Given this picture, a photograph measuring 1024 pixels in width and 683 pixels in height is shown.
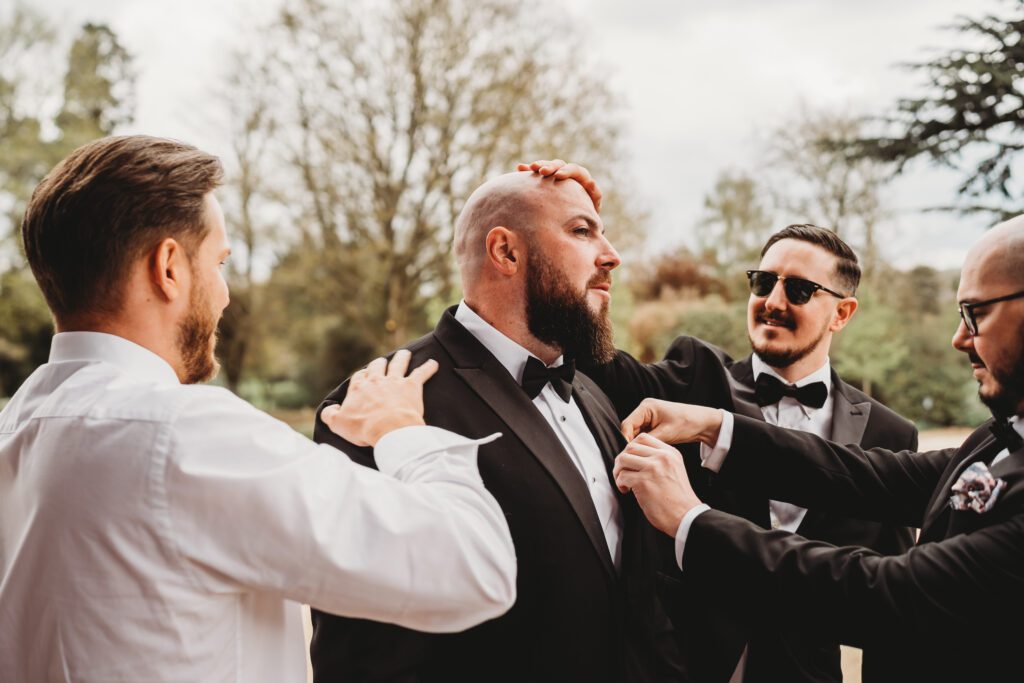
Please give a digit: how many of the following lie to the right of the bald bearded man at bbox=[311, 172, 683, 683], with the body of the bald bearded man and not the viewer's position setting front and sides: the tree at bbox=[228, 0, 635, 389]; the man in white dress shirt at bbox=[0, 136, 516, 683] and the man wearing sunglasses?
1

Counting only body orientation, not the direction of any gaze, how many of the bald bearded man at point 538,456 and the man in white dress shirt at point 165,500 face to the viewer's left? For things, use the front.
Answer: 0

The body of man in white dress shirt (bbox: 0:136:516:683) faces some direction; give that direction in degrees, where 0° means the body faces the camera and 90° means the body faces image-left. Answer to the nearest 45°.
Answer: approximately 225°

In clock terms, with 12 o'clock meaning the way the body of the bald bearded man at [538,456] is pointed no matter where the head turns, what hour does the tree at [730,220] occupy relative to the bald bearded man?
The tree is roughly at 8 o'clock from the bald bearded man.

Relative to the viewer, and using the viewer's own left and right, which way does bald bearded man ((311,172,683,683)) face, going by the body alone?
facing the viewer and to the right of the viewer

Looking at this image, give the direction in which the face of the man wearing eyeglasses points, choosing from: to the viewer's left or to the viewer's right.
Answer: to the viewer's left

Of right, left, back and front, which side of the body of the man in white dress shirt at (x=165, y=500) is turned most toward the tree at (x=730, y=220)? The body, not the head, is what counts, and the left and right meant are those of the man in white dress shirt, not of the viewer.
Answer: front

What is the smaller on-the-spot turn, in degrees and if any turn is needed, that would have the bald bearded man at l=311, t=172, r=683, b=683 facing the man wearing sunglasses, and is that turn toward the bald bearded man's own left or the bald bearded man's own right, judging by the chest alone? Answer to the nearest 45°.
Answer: approximately 90° to the bald bearded man's own left

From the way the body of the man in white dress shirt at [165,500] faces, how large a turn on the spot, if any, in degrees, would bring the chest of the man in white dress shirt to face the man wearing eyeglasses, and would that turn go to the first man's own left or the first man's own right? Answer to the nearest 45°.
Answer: approximately 45° to the first man's own right

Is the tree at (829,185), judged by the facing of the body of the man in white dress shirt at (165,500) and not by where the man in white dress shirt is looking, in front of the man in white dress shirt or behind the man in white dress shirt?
in front

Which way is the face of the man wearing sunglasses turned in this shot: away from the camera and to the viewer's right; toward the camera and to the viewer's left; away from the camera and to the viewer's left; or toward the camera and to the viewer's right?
toward the camera and to the viewer's left

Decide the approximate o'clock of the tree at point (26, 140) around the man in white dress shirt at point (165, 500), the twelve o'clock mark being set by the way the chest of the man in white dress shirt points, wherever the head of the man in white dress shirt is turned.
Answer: The tree is roughly at 10 o'clock from the man in white dress shirt.

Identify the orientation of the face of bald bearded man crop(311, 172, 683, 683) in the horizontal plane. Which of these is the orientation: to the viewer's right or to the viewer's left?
to the viewer's right

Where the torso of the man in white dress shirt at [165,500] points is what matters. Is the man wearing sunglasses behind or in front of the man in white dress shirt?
in front
